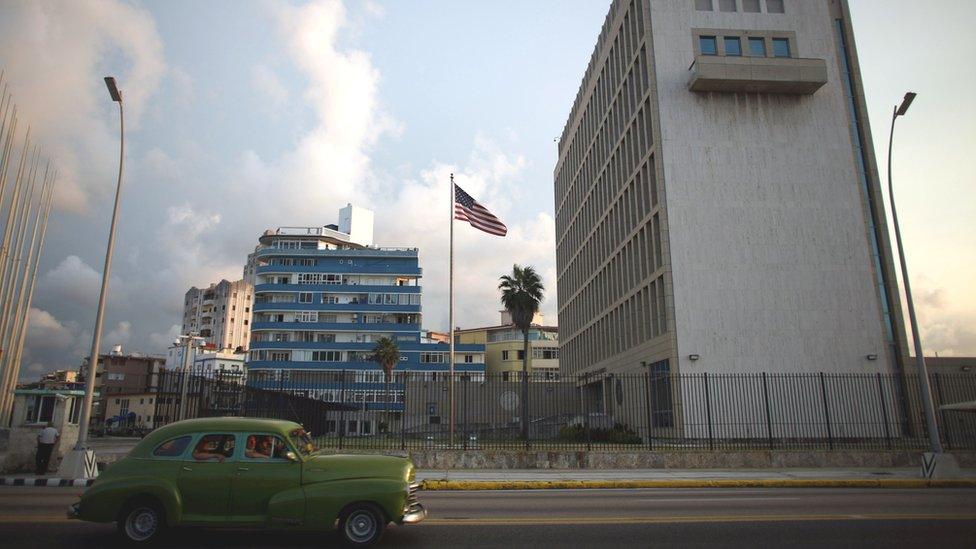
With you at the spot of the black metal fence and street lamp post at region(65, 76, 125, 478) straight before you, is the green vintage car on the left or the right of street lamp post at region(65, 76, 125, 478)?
left

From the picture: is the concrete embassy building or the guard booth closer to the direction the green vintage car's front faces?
the concrete embassy building

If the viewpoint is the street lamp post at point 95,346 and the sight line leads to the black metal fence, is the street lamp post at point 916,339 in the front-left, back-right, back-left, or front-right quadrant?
front-right

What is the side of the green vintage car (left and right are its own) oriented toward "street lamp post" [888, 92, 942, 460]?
front

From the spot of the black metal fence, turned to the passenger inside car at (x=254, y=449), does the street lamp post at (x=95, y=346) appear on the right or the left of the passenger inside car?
right

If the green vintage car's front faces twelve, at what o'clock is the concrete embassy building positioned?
The concrete embassy building is roughly at 11 o'clock from the green vintage car.

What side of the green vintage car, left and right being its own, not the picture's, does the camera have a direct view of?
right

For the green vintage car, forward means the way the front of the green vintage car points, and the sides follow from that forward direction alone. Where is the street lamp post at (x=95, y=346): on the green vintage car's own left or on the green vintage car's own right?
on the green vintage car's own left

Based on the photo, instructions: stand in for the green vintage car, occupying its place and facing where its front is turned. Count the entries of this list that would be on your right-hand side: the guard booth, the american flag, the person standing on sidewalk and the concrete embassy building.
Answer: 0
